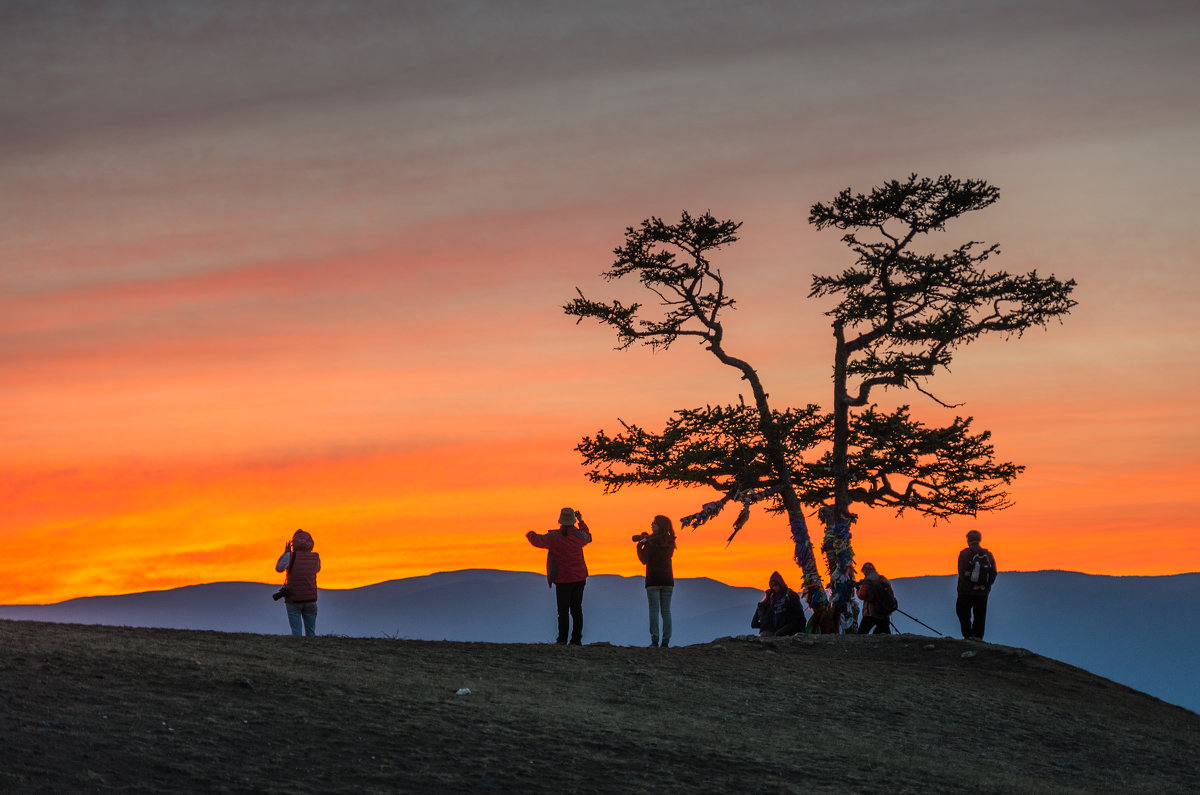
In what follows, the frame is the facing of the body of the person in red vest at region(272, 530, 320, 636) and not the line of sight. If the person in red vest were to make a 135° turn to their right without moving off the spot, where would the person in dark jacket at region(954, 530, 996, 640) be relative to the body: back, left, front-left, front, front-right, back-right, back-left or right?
front

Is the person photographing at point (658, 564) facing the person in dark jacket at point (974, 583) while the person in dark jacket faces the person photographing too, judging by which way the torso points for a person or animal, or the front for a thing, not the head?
no

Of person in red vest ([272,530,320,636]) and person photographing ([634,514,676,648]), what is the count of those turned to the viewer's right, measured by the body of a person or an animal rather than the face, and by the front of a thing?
0

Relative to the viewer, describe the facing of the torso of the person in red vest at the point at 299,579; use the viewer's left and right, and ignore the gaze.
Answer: facing away from the viewer and to the left of the viewer

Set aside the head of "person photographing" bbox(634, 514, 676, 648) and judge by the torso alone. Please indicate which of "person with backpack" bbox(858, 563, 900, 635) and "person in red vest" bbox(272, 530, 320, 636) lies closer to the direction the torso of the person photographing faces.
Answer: the person in red vest

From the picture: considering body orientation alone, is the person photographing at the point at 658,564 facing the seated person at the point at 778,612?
no

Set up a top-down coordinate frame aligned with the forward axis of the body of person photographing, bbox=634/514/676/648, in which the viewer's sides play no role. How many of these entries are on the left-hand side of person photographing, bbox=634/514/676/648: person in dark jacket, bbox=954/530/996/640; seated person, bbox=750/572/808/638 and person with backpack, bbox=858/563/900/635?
0

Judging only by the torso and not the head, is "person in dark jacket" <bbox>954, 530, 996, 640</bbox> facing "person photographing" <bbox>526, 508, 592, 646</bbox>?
no

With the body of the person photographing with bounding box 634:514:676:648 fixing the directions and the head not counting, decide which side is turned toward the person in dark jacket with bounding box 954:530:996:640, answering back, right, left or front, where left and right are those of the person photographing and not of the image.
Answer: right

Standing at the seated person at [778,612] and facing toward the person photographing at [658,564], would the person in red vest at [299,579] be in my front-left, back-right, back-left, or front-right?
front-right

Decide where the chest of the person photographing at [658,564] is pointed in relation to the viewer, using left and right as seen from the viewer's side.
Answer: facing away from the viewer and to the left of the viewer

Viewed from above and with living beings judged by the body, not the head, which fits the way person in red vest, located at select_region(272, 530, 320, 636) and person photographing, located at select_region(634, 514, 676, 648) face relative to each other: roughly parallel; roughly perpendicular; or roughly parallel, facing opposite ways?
roughly parallel

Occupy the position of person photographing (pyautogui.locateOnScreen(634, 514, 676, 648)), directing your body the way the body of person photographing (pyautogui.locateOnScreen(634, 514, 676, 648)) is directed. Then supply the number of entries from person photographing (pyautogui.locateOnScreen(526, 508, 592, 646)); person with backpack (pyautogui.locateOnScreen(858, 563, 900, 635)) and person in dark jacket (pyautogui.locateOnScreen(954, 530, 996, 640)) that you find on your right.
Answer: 2

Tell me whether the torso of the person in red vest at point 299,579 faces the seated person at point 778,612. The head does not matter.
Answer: no

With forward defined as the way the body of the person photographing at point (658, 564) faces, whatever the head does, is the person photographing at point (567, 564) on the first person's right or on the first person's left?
on the first person's left

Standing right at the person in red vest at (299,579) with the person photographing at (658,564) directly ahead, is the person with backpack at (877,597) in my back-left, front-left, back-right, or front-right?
front-left

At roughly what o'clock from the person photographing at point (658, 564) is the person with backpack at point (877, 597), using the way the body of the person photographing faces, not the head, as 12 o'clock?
The person with backpack is roughly at 3 o'clock from the person photographing.

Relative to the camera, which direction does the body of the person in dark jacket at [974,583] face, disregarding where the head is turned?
away from the camera
